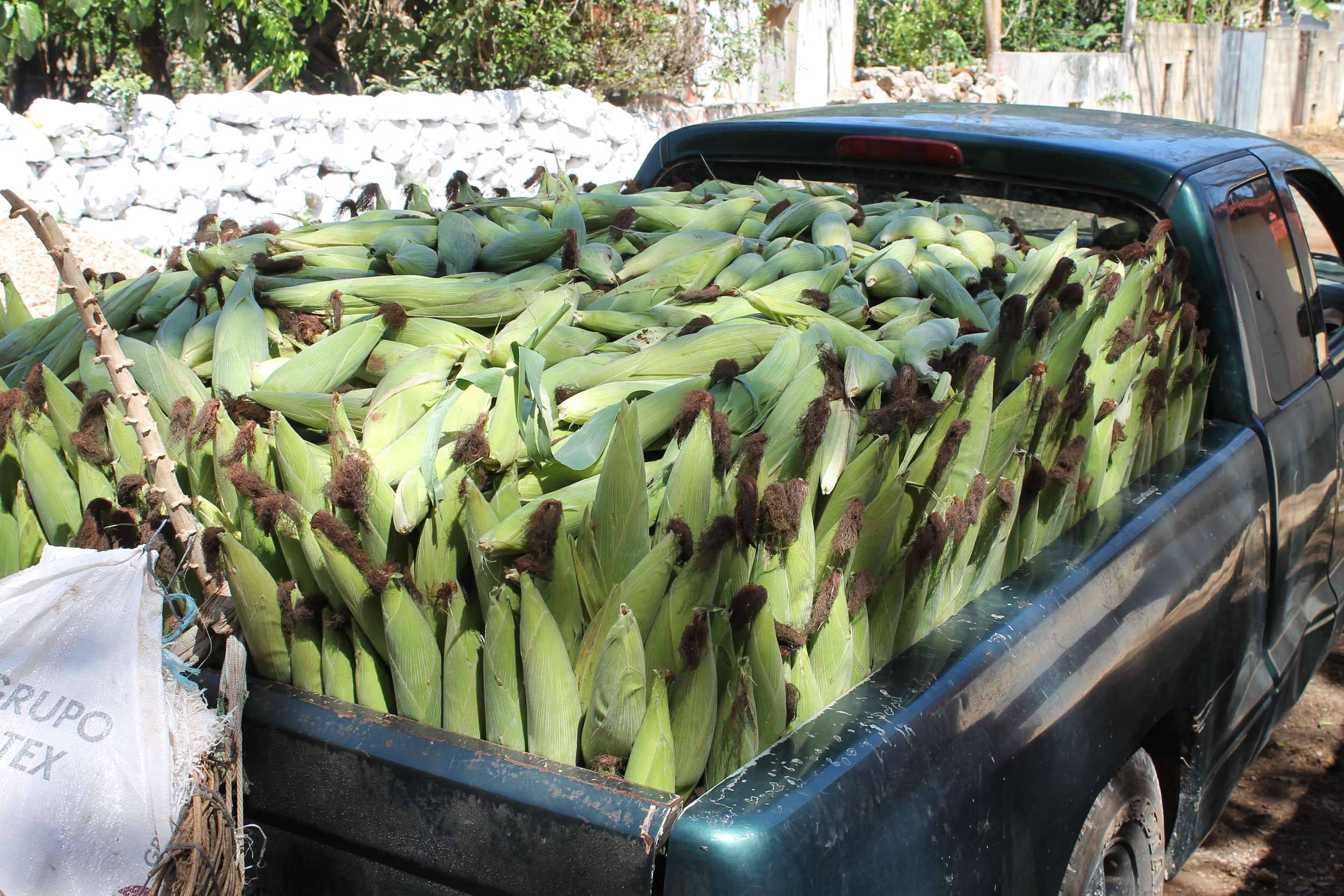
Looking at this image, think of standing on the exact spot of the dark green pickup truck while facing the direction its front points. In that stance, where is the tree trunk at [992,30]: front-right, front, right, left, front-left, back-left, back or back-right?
front-left

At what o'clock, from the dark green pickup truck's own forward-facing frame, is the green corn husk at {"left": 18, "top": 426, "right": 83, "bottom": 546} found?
The green corn husk is roughly at 7 o'clock from the dark green pickup truck.

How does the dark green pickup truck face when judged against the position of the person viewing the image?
facing away from the viewer and to the right of the viewer

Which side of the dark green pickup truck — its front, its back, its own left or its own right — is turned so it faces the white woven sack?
back
